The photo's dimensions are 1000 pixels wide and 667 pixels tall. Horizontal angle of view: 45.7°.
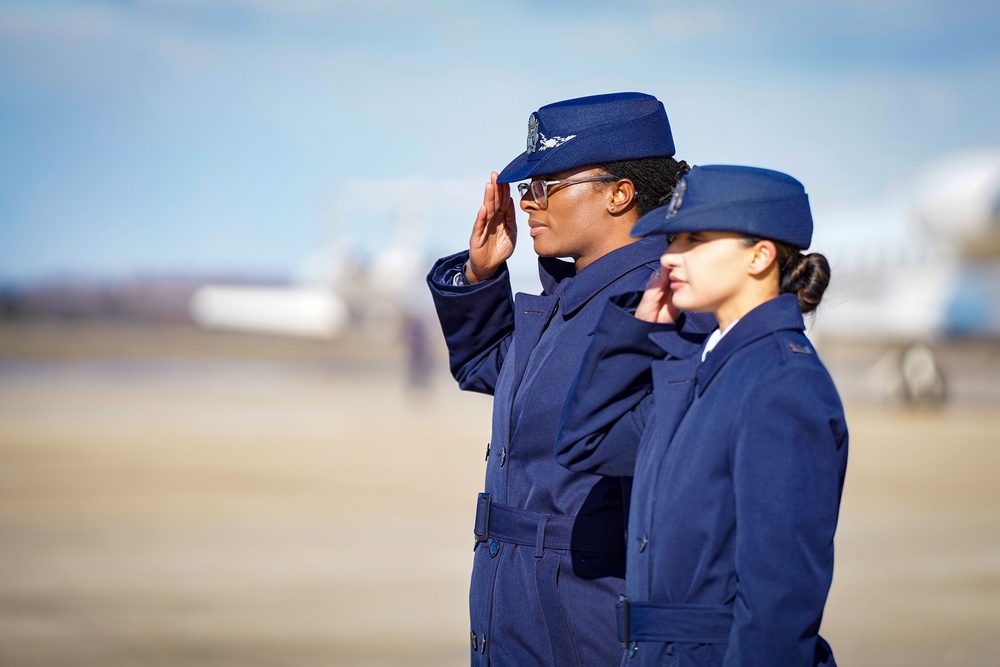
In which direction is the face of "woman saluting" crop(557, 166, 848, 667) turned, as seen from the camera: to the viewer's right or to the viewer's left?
to the viewer's left

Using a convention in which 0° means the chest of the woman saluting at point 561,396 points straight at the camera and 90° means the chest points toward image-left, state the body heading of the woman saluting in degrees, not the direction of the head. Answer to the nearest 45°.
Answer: approximately 90°

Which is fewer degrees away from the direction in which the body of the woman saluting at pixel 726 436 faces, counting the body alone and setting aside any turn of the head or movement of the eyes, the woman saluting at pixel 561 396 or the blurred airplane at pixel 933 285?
the woman saluting

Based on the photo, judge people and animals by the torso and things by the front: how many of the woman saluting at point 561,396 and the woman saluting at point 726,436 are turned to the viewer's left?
2

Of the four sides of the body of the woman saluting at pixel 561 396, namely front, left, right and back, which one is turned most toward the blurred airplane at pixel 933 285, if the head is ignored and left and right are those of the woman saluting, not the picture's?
right

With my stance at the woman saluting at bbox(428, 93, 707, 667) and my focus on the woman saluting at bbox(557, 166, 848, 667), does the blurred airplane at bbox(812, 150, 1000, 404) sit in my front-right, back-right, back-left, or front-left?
back-left

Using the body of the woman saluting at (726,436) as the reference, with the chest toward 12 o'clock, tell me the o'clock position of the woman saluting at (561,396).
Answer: the woman saluting at (561,396) is roughly at 2 o'clock from the woman saluting at (726,436).

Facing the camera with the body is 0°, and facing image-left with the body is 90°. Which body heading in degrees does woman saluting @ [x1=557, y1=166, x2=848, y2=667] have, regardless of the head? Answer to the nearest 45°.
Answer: approximately 90°
